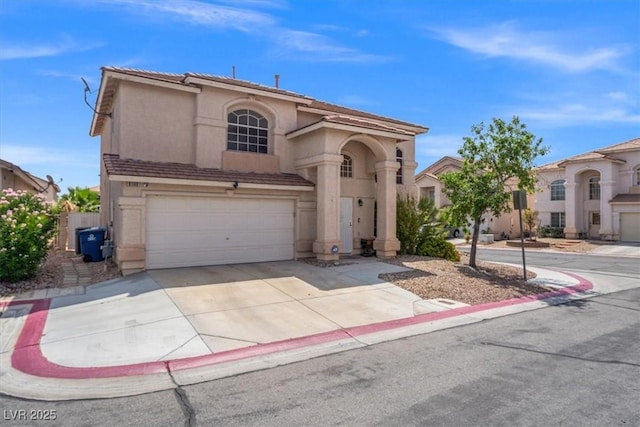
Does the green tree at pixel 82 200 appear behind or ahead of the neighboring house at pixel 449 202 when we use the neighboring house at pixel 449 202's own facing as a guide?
ahead

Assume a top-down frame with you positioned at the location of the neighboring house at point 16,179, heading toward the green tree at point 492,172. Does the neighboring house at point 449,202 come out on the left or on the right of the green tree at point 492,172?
left

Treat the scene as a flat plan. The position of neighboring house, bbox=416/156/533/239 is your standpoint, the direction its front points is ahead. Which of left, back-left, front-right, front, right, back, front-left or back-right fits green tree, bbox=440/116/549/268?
front-left

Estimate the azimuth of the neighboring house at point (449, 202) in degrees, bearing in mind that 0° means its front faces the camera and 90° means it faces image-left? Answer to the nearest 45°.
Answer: approximately 45°

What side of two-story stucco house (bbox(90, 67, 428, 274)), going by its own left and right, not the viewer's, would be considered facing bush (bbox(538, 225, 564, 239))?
left

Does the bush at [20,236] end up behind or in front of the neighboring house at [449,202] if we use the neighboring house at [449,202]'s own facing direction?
in front

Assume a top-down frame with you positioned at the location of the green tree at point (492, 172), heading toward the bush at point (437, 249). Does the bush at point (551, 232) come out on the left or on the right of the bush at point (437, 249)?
right

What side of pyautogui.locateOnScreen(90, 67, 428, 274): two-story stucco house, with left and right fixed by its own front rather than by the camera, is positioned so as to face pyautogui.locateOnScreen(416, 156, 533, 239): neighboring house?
left

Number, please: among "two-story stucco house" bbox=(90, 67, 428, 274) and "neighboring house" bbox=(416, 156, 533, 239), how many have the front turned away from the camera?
0

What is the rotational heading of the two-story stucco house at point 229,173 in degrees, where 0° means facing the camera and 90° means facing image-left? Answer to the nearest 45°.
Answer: approximately 315°

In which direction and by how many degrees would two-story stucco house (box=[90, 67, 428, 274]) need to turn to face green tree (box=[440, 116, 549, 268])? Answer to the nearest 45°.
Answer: approximately 45° to its left

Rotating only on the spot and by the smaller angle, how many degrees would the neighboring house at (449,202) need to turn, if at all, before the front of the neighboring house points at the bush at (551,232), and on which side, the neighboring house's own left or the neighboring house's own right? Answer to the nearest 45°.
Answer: approximately 135° to the neighboring house's own left
